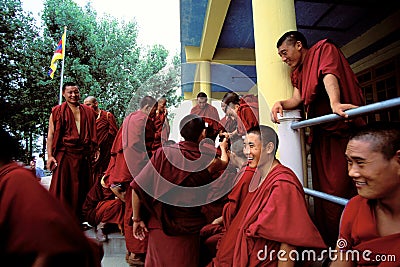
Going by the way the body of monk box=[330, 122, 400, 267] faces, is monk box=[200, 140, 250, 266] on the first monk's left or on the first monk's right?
on the first monk's right

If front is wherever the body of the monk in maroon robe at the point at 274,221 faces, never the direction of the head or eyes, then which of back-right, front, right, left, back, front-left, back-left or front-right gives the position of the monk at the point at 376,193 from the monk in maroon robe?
back-left

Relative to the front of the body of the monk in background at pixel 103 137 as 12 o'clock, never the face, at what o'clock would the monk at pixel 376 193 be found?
The monk is roughly at 10 o'clock from the monk in background.

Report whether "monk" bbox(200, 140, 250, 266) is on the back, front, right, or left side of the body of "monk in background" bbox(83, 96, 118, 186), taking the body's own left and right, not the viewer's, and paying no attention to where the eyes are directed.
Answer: left

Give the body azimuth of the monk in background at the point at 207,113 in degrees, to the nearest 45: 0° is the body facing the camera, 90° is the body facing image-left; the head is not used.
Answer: approximately 0°
